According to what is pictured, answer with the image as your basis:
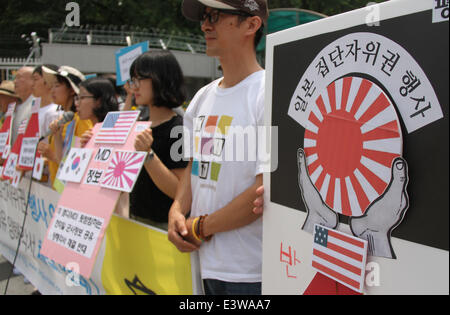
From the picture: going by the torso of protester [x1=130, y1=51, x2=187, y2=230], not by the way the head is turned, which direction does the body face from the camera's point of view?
to the viewer's left

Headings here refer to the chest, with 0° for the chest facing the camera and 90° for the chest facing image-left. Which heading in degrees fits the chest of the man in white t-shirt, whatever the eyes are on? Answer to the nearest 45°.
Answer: approximately 45°

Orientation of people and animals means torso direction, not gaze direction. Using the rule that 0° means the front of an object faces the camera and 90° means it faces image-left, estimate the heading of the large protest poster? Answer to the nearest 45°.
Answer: approximately 45°

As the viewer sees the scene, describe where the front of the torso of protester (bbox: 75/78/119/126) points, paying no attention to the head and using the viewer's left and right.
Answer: facing to the left of the viewer

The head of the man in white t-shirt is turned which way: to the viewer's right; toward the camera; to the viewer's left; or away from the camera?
to the viewer's left

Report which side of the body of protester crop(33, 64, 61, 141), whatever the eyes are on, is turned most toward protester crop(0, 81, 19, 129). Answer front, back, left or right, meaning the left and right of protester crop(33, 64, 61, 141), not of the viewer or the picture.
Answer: right

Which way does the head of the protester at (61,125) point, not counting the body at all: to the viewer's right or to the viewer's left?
to the viewer's left

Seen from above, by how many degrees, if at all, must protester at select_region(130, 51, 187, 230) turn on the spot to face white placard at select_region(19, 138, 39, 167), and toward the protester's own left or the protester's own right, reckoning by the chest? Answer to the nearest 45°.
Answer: approximately 45° to the protester's own right

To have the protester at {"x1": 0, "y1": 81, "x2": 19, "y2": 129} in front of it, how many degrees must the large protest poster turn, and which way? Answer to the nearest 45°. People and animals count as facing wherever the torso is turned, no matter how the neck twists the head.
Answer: approximately 90° to its right
